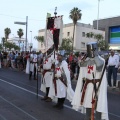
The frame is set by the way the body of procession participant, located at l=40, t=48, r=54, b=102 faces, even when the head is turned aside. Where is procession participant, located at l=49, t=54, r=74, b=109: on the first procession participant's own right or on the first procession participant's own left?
on the first procession participant's own left

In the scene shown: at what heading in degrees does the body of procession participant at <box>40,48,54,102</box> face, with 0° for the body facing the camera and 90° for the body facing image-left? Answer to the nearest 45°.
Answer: approximately 45°

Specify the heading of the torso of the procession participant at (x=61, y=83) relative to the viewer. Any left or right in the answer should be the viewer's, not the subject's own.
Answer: facing the viewer and to the left of the viewer

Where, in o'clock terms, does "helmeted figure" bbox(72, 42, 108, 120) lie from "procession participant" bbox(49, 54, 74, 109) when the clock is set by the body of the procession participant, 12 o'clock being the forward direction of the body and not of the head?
The helmeted figure is roughly at 10 o'clock from the procession participant.

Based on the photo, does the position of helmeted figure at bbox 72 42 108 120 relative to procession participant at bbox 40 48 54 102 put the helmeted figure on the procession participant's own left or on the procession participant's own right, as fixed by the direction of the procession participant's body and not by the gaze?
on the procession participant's own left

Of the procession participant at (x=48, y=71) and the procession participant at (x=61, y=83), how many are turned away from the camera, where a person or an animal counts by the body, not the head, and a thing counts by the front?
0

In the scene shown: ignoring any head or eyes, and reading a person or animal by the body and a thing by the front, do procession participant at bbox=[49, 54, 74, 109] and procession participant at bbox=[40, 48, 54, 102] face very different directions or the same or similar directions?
same or similar directions
